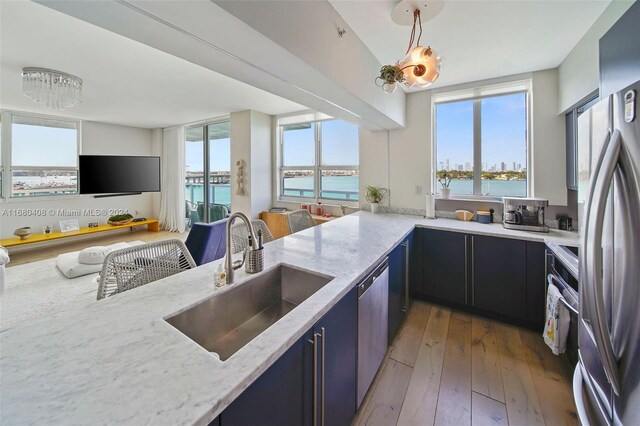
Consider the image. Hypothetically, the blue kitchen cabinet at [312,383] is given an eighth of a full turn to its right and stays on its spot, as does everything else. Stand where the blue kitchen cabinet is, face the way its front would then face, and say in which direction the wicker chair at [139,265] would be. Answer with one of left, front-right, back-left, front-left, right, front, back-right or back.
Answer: back-right

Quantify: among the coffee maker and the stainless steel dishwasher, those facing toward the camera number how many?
1

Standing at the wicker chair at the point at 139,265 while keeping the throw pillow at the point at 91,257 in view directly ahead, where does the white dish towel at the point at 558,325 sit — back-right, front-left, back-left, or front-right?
back-right

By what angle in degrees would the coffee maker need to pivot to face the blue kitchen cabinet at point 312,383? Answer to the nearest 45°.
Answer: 0° — it already faces it

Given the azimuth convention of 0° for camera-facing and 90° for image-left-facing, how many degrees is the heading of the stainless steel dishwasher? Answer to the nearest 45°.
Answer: approximately 270°

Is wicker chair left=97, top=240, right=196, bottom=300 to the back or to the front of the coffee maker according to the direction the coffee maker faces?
to the front

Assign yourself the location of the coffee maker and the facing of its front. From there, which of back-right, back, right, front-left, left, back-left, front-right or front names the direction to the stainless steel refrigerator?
front

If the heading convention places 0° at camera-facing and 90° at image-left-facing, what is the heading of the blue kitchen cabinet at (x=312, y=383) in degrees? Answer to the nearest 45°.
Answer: approximately 315°

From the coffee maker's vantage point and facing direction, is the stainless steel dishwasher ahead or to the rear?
ahead

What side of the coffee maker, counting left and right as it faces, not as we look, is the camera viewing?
front

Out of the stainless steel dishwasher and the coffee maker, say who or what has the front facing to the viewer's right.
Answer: the stainless steel dishwasher

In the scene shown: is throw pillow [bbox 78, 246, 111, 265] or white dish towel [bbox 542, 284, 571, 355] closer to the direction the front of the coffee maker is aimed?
the white dish towel
